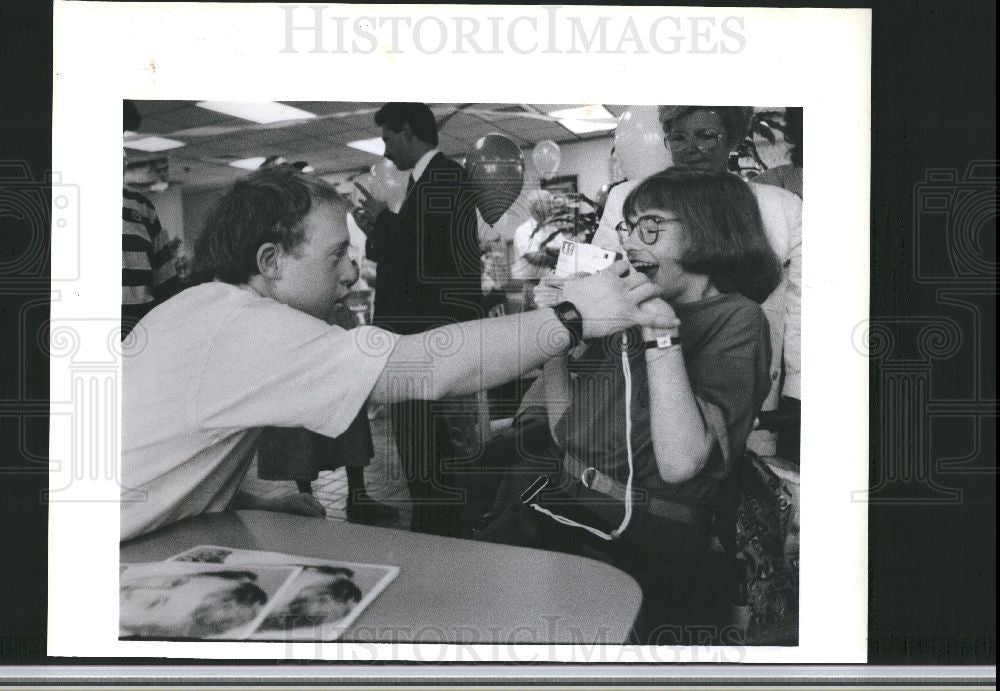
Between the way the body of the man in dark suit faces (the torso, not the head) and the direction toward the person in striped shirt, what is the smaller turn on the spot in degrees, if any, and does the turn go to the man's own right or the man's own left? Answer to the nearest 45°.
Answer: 0° — they already face them

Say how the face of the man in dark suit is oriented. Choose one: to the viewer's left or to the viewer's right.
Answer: to the viewer's left

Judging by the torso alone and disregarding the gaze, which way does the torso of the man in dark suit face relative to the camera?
to the viewer's left
